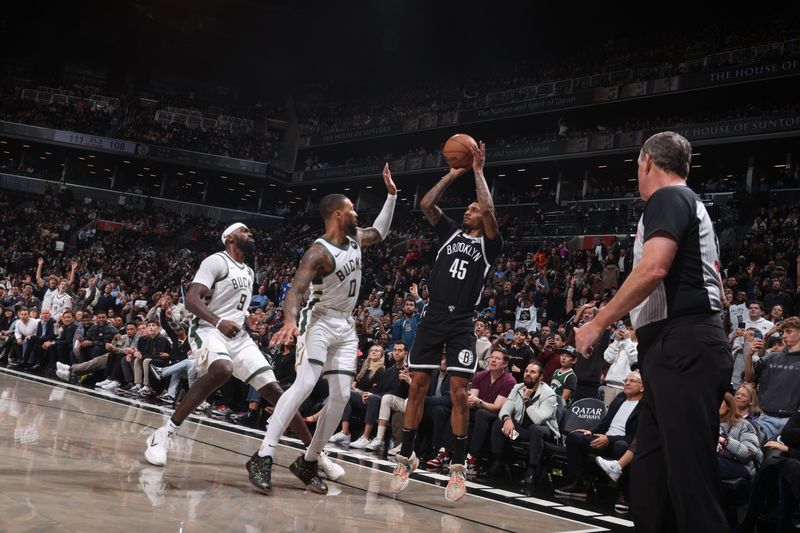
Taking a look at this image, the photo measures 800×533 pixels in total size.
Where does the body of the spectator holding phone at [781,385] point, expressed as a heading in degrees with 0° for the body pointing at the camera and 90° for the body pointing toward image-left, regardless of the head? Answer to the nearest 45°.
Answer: approximately 45°

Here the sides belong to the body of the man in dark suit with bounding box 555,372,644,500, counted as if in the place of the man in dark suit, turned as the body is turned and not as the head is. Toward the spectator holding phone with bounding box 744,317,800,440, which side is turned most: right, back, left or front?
back

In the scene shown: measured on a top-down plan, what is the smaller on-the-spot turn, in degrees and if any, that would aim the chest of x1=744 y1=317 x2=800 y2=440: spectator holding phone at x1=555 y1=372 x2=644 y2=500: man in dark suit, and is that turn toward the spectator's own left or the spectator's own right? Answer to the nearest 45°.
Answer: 0° — they already face them

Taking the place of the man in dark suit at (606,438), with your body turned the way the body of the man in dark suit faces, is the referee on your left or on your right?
on your left

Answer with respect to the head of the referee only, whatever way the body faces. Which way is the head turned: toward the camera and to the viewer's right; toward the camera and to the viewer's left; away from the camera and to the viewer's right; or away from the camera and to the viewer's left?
away from the camera and to the viewer's left

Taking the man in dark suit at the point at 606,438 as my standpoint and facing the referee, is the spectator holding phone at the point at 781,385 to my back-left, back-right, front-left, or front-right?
back-left

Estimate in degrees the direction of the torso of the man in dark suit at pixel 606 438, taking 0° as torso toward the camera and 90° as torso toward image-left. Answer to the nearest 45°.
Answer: approximately 45°

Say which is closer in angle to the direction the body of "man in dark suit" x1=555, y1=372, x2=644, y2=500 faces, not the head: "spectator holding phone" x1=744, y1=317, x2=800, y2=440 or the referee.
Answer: the referee
